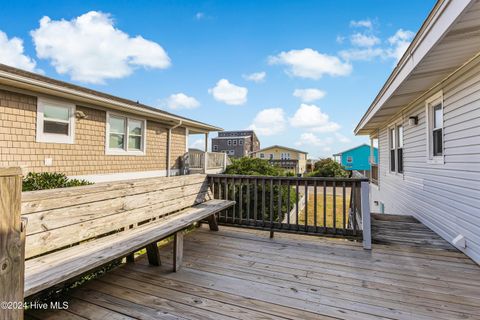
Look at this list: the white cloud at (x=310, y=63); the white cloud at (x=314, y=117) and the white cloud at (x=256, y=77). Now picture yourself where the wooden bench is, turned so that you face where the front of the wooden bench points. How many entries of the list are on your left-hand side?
3

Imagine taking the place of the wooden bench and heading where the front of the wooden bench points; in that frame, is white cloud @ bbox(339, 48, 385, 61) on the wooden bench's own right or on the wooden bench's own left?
on the wooden bench's own left

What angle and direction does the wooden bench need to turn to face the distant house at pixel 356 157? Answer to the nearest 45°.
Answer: approximately 90° to its left

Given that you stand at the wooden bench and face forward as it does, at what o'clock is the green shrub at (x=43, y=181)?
The green shrub is roughly at 7 o'clock from the wooden bench.

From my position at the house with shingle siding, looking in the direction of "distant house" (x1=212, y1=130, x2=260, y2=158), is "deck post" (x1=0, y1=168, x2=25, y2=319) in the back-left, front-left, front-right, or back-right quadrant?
back-right

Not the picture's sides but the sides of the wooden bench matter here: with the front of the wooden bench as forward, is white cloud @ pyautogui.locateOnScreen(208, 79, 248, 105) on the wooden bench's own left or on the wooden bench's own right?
on the wooden bench's own left

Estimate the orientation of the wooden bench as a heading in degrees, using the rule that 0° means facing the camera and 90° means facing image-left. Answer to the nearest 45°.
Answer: approximately 315°
